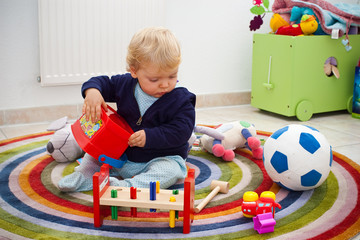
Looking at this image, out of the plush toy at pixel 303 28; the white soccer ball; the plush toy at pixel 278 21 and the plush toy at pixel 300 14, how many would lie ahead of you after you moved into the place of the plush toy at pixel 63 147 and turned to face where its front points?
0

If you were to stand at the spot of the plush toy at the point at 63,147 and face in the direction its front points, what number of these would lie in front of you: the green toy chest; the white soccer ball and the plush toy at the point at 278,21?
0

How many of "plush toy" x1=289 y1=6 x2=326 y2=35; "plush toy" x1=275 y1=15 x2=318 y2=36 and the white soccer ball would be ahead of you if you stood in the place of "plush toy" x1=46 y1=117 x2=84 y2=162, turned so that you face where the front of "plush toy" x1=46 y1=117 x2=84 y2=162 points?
0

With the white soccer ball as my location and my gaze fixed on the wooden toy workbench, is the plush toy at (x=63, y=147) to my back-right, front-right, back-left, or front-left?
front-right
